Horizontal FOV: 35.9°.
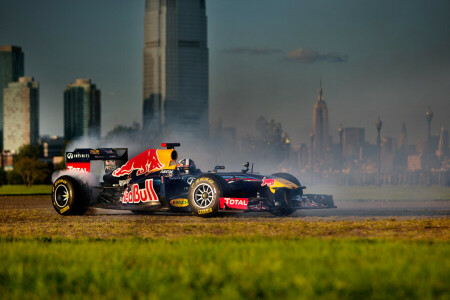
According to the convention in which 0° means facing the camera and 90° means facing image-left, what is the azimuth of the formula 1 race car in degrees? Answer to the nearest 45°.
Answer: approximately 315°
